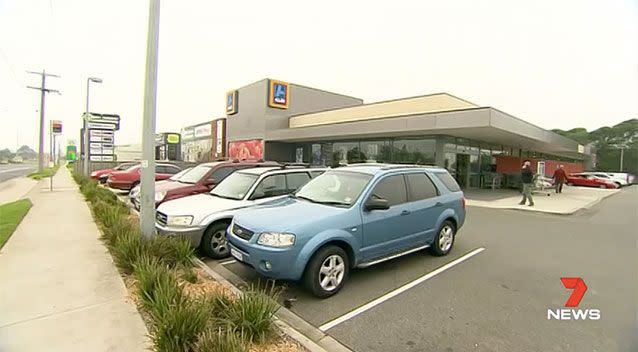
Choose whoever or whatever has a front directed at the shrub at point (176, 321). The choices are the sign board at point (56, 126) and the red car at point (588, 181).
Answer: the sign board

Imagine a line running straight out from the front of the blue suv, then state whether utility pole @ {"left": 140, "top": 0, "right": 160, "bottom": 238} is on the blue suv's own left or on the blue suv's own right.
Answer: on the blue suv's own right

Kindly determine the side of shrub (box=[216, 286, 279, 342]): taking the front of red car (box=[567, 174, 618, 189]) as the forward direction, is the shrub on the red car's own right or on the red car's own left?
on the red car's own right

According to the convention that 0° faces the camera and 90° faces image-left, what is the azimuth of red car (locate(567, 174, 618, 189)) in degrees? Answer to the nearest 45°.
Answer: approximately 270°

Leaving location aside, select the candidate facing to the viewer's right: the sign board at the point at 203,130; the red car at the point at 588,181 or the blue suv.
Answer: the red car

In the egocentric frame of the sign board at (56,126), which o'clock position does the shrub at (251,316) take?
The shrub is roughly at 12 o'clock from the sign board.

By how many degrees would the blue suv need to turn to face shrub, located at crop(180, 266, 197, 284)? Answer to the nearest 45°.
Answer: approximately 45° to its right

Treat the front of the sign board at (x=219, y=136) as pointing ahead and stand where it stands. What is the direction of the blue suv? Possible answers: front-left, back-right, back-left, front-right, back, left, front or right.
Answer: front-left

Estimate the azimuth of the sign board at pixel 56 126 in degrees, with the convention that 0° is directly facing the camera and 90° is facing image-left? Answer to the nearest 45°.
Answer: approximately 0°

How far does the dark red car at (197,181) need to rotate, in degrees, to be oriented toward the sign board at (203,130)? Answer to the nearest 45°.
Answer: approximately 135° to its right

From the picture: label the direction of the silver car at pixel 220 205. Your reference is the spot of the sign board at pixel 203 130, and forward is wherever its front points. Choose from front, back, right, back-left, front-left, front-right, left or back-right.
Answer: front-left
